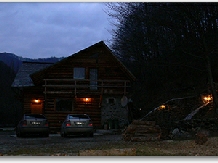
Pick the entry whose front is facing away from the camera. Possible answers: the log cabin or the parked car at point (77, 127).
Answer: the parked car

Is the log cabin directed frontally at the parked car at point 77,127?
yes

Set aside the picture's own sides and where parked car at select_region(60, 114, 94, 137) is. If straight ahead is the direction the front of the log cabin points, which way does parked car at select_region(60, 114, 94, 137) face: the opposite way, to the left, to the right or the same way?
the opposite way

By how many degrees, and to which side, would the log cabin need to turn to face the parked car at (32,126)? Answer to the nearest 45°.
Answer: approximately 45° to its right

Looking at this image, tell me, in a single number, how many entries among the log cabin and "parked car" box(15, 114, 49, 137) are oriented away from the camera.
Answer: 1

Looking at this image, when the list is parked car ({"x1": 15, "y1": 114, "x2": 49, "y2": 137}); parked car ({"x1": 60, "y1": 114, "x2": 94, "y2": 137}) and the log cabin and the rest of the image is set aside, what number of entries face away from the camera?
2

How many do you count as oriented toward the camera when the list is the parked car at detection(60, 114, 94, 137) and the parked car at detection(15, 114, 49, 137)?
0

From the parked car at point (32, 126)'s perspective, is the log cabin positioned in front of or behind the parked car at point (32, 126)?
in front

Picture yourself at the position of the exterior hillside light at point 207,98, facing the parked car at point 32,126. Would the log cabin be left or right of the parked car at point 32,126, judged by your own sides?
right

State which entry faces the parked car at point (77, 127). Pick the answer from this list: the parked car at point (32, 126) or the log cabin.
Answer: the log cabin

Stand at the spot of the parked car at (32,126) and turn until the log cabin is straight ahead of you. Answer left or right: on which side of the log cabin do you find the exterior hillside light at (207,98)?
right

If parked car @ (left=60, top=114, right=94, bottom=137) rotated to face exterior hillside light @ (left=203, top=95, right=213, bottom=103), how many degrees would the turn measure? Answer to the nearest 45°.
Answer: approximately 90° to its right

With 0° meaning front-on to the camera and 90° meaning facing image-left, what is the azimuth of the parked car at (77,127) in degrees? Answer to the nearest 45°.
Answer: approximately 180°

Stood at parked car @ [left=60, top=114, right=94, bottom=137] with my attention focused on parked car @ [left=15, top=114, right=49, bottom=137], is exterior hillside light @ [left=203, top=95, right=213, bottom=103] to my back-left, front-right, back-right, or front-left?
back-right

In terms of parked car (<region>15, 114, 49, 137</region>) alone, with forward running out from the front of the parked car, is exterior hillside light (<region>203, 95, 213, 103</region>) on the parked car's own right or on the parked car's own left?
on the parked car's own right
